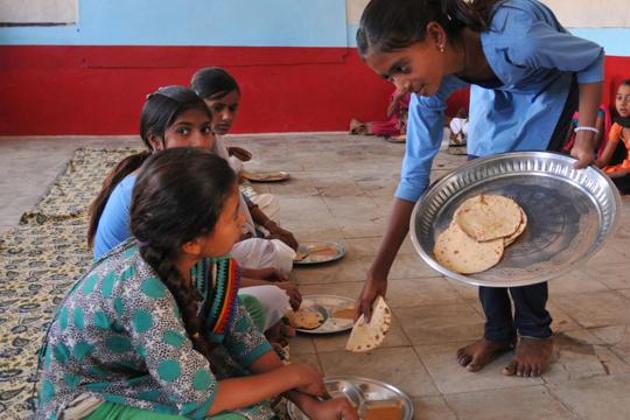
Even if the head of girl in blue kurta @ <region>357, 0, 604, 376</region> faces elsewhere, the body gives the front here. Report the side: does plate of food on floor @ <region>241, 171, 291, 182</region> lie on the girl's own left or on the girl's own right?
on the girl's own right

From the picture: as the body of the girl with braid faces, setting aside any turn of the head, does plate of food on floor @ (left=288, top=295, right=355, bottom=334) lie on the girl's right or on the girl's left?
on the girl's left

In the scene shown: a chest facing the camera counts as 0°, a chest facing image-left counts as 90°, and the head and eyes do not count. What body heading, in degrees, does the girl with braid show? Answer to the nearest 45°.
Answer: approximately 270°

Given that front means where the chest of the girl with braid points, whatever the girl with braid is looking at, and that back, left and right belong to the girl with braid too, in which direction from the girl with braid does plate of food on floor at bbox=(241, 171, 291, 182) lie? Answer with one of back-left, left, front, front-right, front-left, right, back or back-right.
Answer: left

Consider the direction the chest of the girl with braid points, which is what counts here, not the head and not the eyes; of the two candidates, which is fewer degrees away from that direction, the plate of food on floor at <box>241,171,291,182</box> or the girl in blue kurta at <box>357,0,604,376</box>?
the girl in blue kurta

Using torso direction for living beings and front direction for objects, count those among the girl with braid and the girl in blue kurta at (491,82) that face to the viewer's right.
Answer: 1

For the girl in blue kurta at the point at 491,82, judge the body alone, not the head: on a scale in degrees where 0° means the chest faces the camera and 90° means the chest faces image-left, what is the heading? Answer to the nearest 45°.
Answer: approximately 45°
